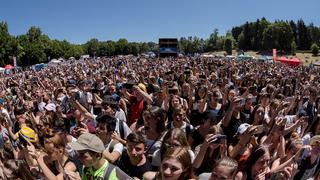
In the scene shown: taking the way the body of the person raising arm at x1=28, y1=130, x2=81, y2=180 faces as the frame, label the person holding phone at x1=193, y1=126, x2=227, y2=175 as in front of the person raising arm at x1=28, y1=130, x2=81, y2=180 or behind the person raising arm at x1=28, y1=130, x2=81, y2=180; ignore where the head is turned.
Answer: behind
